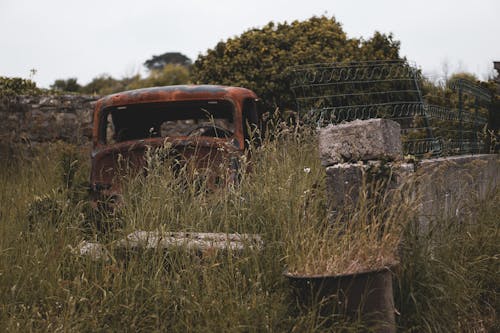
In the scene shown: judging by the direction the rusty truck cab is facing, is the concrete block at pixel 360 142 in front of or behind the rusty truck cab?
in front

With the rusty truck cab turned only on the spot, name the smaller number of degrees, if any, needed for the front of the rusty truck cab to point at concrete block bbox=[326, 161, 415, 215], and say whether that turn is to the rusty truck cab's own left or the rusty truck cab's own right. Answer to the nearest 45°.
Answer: approximately 45° to the rusty truck cab's own left

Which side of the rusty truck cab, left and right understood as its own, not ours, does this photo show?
front

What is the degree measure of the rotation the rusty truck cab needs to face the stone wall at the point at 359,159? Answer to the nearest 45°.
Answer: approximately 45° to its left

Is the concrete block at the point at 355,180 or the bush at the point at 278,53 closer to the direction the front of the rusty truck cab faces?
the concrete block

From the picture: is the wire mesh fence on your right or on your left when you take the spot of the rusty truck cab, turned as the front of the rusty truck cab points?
on your left

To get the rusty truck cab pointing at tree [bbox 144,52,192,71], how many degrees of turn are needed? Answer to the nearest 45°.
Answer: approximately 180°

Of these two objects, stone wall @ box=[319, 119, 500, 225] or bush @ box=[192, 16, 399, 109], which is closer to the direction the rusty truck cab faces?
the stone wall

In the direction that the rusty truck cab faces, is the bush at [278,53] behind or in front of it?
behind

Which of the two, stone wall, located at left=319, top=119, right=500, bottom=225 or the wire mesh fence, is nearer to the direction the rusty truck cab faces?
the stone wall

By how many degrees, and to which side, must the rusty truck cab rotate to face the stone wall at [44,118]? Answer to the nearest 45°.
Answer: approximately 135° to its right

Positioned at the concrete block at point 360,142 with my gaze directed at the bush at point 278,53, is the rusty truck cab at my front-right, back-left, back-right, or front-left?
front-left
